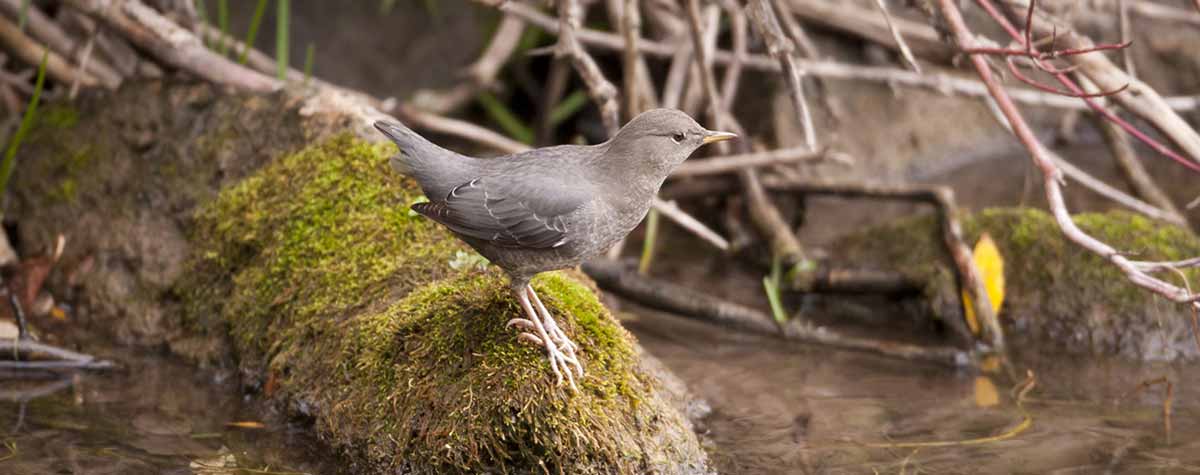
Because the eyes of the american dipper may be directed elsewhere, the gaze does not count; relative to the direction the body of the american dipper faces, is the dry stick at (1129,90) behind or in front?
in front

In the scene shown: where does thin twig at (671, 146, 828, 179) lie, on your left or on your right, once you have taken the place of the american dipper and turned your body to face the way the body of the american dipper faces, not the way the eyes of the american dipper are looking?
on your left

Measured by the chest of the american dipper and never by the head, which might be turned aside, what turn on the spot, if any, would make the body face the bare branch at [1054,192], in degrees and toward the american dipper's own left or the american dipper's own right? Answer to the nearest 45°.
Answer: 0° — it already faces it

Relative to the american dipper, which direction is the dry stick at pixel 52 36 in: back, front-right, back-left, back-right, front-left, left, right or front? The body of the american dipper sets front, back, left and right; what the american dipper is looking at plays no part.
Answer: back-left

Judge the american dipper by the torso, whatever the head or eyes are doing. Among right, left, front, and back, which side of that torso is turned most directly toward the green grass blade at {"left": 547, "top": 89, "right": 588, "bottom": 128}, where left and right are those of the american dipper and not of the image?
left

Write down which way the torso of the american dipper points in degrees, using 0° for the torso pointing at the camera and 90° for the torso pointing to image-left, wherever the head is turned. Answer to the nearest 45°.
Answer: approximately 270°

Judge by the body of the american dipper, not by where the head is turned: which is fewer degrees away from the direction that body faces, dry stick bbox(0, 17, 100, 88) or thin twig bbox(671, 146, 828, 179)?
the thin twig

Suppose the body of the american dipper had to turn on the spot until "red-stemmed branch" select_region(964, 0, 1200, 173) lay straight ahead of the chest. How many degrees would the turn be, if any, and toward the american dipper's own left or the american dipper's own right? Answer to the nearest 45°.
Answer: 0° — it already faces it

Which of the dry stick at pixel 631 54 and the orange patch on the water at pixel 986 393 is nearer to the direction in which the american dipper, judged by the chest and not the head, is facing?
the orange patch on the water

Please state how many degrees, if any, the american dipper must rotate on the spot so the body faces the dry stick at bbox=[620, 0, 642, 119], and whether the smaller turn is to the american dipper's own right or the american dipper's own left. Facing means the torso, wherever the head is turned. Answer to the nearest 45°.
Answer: approximately 90° to the american dipper's own left
